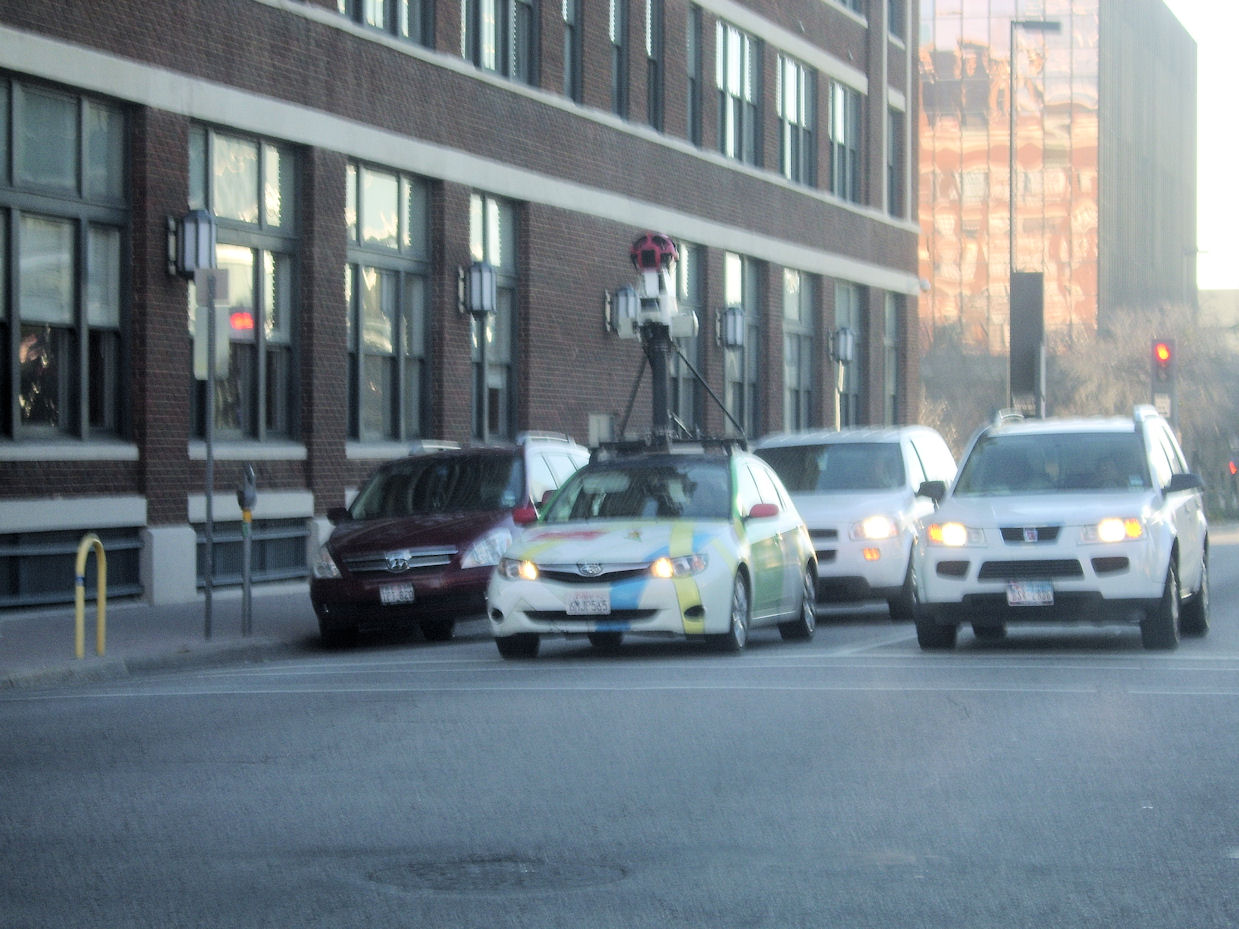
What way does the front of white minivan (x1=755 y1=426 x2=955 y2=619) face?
toward the camera

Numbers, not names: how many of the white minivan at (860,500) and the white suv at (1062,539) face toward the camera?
2

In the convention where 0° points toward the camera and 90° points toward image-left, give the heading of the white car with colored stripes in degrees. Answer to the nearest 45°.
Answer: approximately 45°

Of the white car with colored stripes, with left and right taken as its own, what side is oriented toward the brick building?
right

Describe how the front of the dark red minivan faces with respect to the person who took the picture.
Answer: facing the viewer and to the left of the viewer

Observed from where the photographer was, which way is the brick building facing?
facing the viewer and to the right of the viewer

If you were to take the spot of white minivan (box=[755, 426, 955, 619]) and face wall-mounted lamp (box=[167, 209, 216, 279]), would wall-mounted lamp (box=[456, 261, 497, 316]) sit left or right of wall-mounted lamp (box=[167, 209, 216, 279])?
right

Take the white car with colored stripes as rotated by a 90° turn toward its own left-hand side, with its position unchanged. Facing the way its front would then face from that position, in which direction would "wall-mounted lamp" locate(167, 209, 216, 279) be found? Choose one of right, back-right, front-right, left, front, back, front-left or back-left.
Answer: back

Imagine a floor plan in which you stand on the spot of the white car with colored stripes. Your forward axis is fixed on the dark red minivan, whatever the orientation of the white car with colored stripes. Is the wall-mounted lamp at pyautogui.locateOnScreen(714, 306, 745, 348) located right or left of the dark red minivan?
right

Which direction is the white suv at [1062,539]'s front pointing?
toward the camera

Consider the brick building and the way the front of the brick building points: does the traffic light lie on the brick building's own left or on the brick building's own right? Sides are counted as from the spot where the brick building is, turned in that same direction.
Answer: on the brick building's own left

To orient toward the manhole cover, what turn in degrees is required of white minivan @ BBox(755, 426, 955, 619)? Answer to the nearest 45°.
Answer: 0° — it already faces it

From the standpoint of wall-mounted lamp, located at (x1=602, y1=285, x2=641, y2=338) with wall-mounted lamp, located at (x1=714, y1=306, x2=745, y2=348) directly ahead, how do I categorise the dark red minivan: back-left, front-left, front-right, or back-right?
back-right
